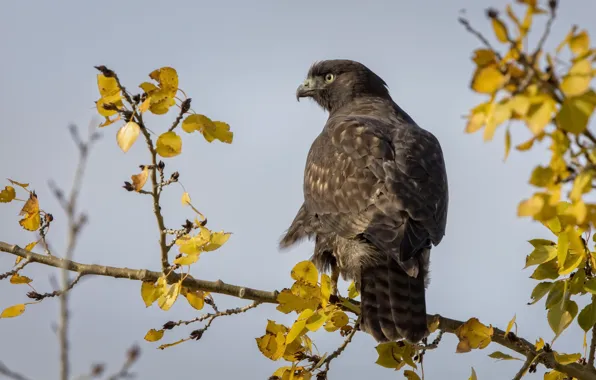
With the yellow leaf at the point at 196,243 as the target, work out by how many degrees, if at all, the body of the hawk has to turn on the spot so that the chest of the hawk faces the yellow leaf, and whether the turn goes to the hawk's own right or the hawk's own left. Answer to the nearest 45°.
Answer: approximately 90° to the hawk's own left

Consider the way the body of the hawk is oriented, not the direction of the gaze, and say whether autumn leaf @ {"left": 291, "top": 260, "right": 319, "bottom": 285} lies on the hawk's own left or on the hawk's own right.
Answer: on the hawk's own left

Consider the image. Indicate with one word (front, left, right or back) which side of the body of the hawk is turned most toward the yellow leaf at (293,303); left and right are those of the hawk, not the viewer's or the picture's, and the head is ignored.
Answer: left

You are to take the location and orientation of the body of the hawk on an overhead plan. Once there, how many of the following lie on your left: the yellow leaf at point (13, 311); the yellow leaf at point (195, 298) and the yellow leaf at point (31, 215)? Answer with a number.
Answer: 3

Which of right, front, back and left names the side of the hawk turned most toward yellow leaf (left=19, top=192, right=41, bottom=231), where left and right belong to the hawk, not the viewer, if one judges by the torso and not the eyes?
left

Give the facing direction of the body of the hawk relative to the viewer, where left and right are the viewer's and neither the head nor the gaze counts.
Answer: facing away from the viewer and to the left of the viewer

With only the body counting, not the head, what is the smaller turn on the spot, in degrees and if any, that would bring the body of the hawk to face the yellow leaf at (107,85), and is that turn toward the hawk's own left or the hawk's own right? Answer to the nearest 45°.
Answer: approximately 90° to the hawk's own left

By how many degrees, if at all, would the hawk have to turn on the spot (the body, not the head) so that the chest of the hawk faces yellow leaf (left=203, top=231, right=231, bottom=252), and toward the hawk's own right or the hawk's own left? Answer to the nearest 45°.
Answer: approximately 90° to the hawk's own left

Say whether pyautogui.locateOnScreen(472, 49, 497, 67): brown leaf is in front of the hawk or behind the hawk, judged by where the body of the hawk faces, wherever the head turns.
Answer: behind
